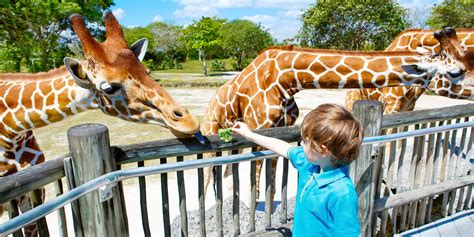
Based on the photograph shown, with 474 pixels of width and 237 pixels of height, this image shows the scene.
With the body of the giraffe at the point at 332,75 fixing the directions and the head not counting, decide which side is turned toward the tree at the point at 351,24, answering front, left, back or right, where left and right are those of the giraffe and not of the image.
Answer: left

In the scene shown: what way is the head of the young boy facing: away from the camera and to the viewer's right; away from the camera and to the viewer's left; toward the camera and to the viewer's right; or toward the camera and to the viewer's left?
away from the camera and to the viewer's left

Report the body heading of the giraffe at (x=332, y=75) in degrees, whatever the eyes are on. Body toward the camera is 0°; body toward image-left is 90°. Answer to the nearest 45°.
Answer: approximately 270°

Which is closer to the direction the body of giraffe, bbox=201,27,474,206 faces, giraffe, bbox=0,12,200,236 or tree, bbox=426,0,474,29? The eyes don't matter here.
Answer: the tree

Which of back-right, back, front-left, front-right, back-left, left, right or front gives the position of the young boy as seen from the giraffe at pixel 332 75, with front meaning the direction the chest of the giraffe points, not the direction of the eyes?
right

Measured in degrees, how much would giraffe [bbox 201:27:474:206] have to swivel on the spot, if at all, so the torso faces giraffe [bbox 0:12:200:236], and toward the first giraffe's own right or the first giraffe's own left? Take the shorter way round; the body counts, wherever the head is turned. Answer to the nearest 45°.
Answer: approximately 135° to the first giraffe's own right

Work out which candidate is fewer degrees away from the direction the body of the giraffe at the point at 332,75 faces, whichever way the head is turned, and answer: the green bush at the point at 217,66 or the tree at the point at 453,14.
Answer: the tree

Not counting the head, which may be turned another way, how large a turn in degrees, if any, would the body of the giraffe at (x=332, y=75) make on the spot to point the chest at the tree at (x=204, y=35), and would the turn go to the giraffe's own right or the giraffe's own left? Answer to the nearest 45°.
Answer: approximately 135° to the giraffe's own left
